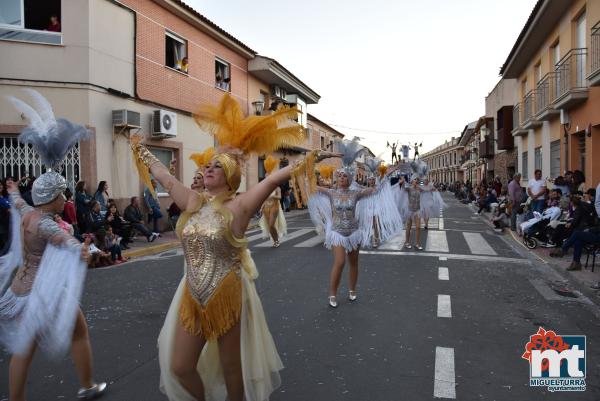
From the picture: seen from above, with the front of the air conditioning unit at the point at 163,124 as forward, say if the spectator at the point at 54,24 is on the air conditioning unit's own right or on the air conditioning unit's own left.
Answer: on the air conditioning unit's own right

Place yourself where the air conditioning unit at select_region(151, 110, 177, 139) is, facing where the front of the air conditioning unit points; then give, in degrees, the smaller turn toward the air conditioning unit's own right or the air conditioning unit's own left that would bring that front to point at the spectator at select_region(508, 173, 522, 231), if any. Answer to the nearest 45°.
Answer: approximately 45° to the air conditioning unit's own left

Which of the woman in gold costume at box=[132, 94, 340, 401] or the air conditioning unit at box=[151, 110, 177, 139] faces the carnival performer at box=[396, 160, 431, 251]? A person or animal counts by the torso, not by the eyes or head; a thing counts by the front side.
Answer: the air conditioning unit

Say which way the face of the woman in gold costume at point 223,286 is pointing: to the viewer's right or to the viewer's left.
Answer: to the viewer's left

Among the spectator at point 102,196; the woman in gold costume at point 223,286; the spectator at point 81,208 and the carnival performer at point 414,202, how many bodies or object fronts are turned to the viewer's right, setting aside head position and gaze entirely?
2

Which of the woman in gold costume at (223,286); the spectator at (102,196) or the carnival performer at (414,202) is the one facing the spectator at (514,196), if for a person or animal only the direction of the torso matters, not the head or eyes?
the spectator at (102,196)

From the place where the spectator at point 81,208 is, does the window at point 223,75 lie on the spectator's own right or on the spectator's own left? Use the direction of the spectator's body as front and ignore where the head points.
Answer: on the spectator's own left

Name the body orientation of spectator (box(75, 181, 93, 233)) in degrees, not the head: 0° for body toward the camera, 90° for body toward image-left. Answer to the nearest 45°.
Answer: approximately 270°

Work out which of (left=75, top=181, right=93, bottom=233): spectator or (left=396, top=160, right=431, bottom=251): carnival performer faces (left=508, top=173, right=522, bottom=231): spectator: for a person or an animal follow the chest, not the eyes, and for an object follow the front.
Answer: (left=75, top=181, right=93, bottom=233): spectator

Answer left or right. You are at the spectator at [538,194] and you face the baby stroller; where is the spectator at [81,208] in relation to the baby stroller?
right

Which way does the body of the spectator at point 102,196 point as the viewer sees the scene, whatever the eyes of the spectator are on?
to the viewer's right

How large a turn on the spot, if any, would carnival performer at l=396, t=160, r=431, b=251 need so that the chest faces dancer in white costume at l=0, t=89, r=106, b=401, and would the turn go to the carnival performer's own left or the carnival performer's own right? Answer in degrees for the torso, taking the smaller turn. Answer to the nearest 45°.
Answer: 0° — they already face them
